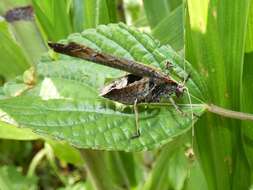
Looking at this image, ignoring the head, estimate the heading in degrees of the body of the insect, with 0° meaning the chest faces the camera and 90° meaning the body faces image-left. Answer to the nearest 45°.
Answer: approximately 270°

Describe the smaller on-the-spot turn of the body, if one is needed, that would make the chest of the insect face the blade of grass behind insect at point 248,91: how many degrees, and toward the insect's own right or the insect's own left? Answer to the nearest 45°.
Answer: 0° — it already faces it

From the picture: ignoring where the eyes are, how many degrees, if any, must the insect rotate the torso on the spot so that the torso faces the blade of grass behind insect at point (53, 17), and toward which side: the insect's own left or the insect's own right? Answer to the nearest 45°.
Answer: approximately 135° to the insect's own left

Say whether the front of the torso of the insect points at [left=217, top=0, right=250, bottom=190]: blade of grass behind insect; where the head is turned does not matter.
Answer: yes
